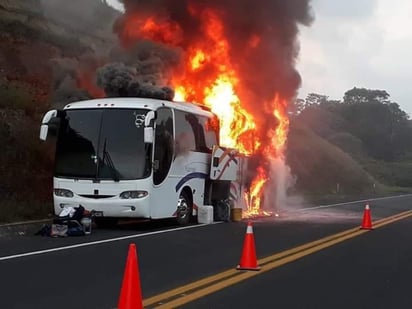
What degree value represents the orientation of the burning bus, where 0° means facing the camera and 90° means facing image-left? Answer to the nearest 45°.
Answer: approximately 45°

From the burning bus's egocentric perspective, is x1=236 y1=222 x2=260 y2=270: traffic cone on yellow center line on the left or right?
on its left
